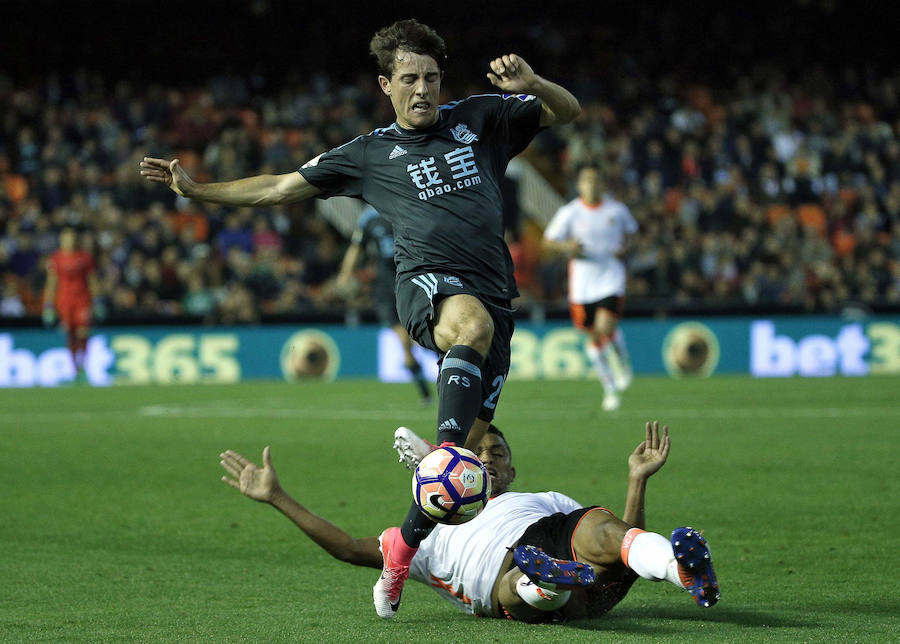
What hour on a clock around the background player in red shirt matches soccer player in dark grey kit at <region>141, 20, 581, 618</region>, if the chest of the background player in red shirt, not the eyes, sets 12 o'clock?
The soccer player in dark grey kit is roughly at 12 o'clock from the background player in red shirt.

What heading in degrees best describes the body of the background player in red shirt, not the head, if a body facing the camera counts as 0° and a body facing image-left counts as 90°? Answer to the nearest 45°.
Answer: approximately 0°

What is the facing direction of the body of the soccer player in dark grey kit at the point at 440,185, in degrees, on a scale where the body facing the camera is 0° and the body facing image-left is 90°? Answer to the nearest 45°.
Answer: approximately 0°

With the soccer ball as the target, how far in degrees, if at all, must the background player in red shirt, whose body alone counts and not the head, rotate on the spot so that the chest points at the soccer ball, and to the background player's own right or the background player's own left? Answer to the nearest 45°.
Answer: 0° — they already face it

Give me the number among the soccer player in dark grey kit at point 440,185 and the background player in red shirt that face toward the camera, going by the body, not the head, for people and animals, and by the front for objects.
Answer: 2

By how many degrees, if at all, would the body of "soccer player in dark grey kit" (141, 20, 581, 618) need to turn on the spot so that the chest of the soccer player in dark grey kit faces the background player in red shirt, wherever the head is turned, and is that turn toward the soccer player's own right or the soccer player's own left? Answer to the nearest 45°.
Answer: approximately 180°
